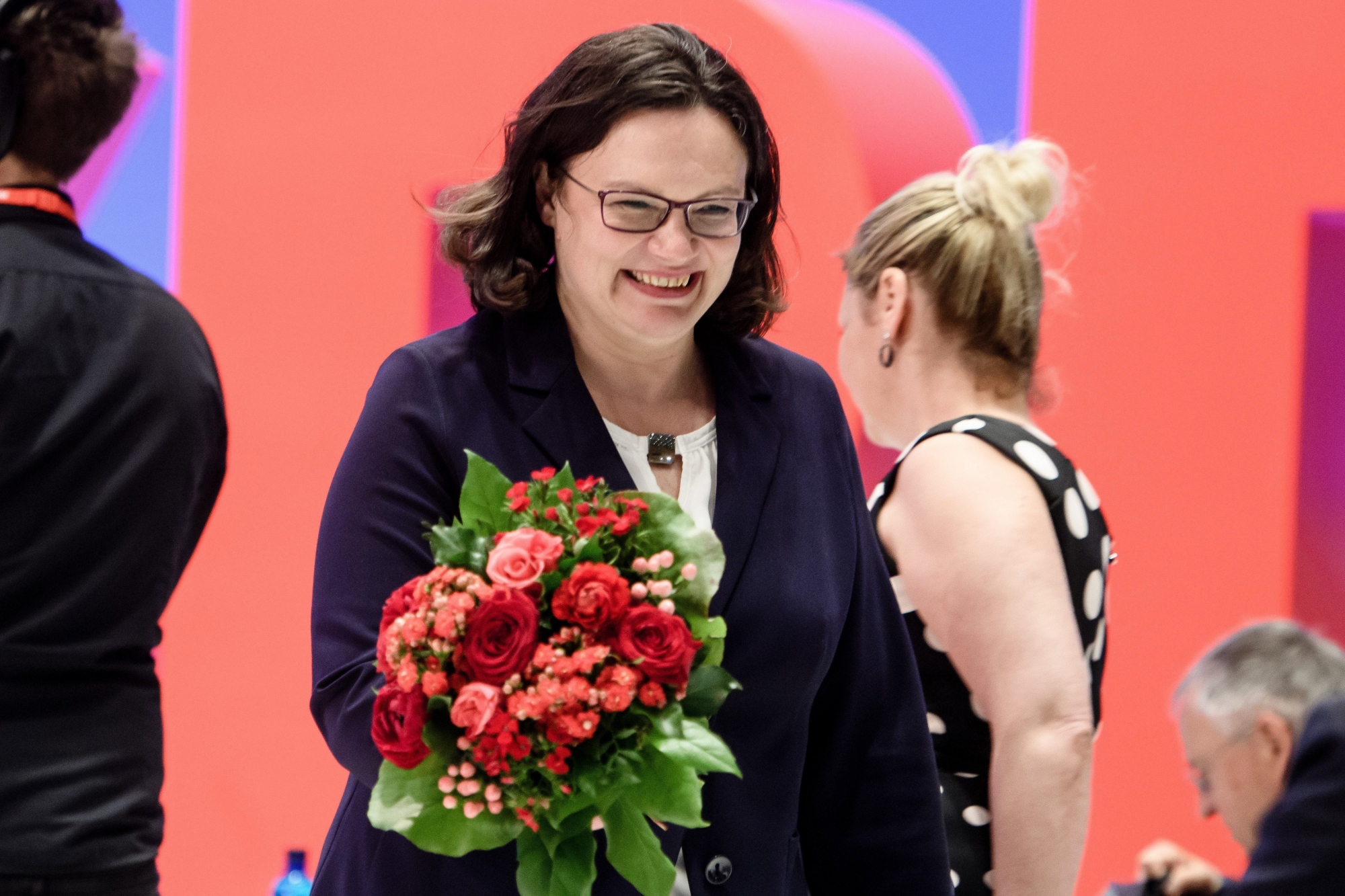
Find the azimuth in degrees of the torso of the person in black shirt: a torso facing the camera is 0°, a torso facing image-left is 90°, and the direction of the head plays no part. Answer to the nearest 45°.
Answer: approximately 180°

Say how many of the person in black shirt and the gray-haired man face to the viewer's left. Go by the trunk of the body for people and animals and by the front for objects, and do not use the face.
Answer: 1

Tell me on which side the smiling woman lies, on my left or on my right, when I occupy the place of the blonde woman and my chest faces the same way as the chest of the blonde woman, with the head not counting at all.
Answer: on my left

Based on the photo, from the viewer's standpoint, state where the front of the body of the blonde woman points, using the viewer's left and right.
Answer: facing away from the viewer and to the left of the viewer

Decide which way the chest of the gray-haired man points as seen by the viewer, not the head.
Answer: to the viewer's left

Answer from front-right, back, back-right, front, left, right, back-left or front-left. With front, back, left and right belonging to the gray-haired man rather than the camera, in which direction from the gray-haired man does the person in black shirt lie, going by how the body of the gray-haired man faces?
front-left

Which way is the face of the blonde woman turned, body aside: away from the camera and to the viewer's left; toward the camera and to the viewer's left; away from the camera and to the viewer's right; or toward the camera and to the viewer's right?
away from the camera and to the viewer's left

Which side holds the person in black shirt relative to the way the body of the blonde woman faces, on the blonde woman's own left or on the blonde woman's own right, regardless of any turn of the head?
on the blonde woman's own left

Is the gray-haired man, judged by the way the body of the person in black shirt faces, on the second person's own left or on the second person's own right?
on the second person's own right

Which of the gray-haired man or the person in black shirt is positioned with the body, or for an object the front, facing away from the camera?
the person in black shirt

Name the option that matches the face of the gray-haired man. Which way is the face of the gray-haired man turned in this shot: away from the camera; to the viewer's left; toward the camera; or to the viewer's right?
to the viewer's left

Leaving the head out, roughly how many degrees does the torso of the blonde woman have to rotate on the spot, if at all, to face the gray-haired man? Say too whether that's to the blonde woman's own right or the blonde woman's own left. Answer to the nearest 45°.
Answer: approximately 90° to the blonde woman's own right
